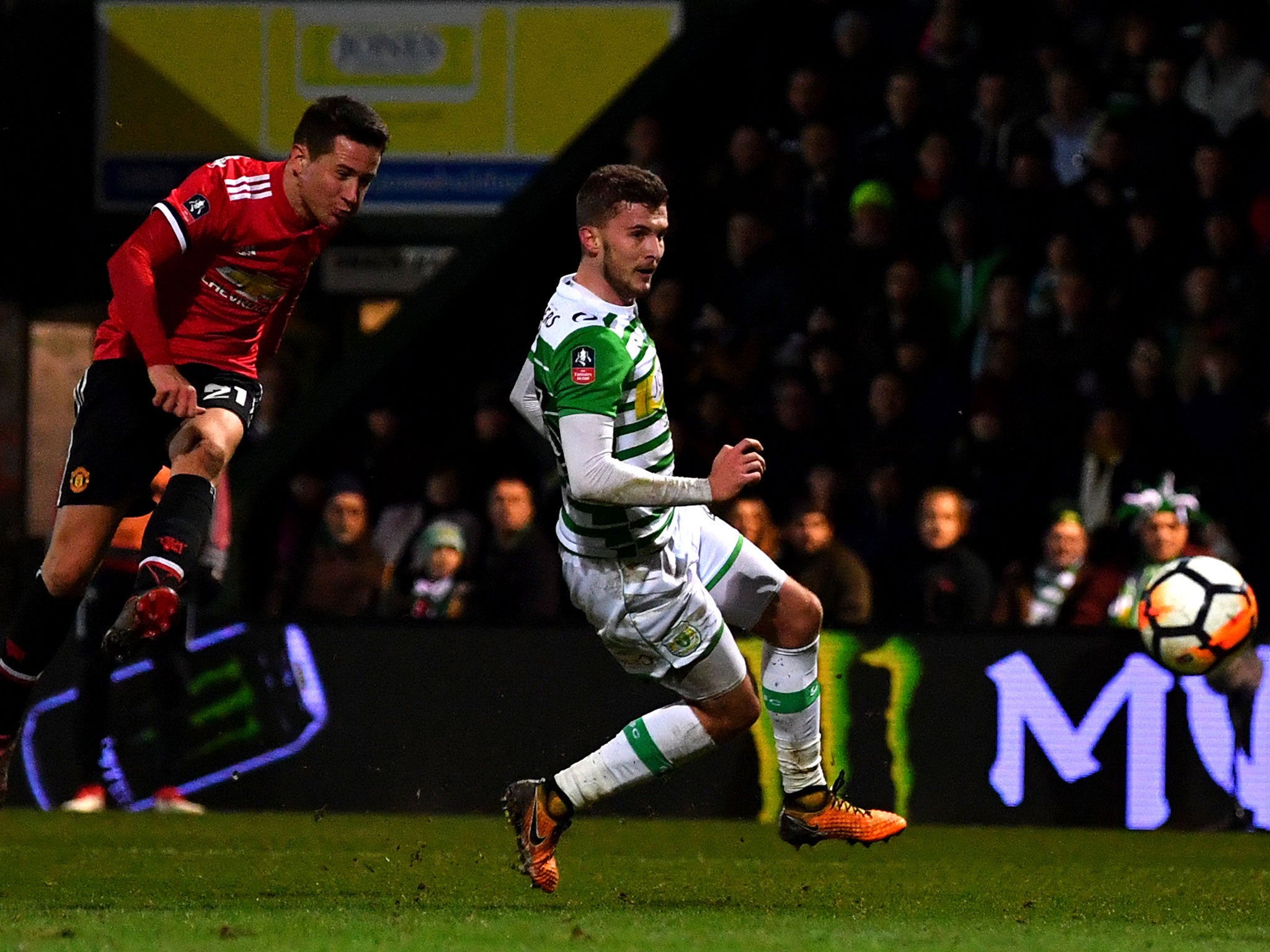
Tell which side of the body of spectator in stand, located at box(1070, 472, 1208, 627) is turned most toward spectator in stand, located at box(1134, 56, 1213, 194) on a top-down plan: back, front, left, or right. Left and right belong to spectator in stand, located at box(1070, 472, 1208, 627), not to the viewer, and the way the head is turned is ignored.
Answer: back

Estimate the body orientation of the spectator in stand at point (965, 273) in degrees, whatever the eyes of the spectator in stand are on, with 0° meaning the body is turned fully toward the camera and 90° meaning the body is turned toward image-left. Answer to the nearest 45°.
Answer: approximately 0°

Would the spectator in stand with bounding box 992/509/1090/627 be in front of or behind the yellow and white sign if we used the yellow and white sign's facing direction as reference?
in front

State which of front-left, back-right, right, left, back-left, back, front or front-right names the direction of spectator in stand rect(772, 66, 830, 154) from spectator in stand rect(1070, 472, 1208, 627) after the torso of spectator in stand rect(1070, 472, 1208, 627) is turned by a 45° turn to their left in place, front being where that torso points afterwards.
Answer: back

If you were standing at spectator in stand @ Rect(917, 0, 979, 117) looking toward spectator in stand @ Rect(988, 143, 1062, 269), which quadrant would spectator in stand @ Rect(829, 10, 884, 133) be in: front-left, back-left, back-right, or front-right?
back-right

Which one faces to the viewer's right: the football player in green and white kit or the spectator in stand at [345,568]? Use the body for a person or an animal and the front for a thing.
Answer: the football player in green and white kit

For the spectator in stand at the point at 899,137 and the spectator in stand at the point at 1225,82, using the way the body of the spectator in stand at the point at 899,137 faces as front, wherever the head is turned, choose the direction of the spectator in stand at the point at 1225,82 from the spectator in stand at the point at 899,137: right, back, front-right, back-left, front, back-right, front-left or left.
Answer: left

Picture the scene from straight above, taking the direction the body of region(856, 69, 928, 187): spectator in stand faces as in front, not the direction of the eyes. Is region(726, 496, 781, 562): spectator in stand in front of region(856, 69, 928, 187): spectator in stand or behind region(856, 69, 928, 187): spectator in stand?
in front

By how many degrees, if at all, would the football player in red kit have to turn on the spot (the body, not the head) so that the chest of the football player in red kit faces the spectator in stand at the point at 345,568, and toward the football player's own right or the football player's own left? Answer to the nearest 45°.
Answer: approximately 135° to the football player's own left
